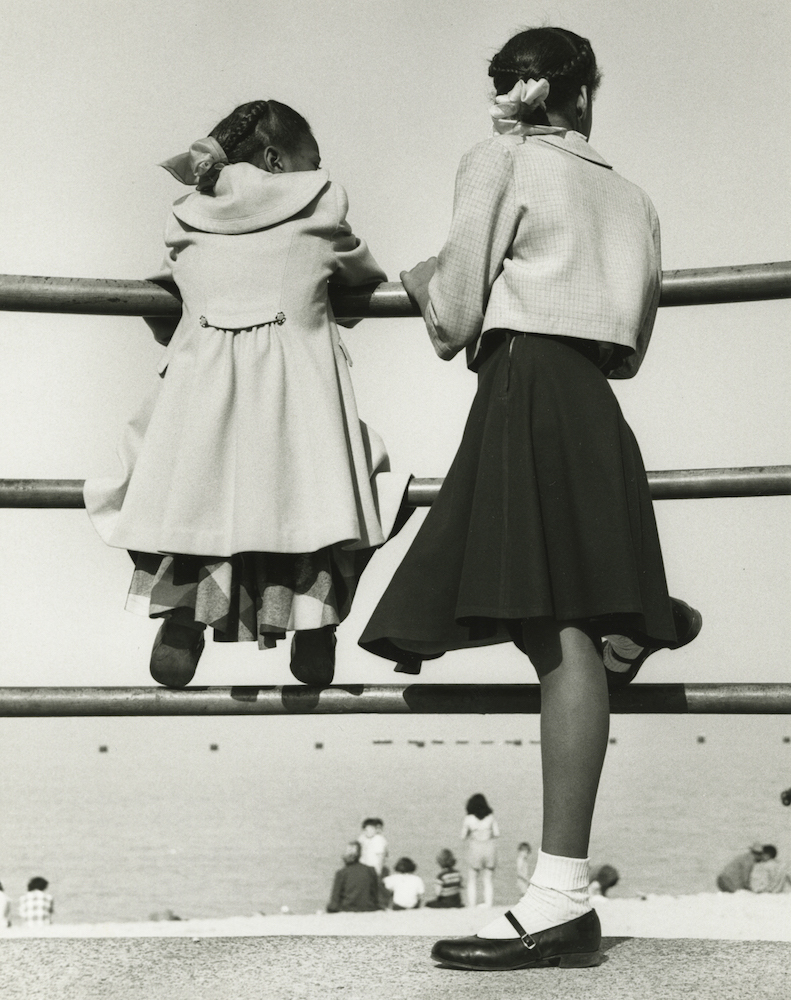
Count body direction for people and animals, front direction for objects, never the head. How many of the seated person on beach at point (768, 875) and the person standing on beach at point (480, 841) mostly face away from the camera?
2

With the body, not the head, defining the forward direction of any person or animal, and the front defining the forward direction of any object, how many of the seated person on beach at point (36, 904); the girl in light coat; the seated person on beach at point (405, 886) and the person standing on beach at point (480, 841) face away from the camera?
4

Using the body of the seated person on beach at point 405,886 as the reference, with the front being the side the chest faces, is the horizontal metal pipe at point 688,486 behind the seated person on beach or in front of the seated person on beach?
behind

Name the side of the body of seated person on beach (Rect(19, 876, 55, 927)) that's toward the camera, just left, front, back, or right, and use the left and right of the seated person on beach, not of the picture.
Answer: back

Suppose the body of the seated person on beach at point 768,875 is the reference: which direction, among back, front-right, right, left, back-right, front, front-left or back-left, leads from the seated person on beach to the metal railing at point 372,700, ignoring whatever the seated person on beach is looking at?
back

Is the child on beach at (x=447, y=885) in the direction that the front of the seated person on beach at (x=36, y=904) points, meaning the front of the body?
no

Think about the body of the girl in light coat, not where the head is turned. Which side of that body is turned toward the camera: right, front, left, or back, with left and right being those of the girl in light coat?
back

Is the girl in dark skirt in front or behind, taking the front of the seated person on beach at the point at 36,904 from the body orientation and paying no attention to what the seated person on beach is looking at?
behind

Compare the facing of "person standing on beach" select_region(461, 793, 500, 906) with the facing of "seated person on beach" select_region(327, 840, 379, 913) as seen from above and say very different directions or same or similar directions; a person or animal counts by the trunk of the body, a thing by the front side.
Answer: same or similar directions

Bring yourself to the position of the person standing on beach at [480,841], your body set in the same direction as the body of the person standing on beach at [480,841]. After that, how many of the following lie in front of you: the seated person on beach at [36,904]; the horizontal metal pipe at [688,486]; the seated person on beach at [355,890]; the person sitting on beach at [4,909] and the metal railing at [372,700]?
0

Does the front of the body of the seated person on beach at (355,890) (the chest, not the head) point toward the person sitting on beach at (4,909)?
no

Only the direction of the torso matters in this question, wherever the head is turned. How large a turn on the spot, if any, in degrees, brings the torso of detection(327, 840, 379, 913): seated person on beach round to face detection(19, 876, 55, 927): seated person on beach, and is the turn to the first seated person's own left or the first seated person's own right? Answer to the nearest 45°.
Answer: approximately 90° to the first seated person's own left

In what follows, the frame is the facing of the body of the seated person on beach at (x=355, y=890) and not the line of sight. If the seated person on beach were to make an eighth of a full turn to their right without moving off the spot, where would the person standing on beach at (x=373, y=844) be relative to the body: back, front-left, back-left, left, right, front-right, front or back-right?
front-left

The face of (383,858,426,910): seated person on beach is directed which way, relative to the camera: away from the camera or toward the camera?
away from the camera

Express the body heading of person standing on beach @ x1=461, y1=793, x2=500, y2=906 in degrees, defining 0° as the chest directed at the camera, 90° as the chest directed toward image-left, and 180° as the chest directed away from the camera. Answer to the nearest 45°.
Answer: approximately 180°

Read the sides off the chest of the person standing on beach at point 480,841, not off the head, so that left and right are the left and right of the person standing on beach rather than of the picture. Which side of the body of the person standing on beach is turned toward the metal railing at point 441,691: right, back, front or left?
back

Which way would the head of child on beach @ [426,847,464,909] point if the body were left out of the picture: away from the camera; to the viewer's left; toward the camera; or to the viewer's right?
away from the camera

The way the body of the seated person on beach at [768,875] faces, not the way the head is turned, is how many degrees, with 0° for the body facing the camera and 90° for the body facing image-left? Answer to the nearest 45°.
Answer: approximately 180°

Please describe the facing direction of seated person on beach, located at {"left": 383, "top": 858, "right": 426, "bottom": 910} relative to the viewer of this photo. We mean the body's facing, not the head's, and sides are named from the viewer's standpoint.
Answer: facing away from the viewer
